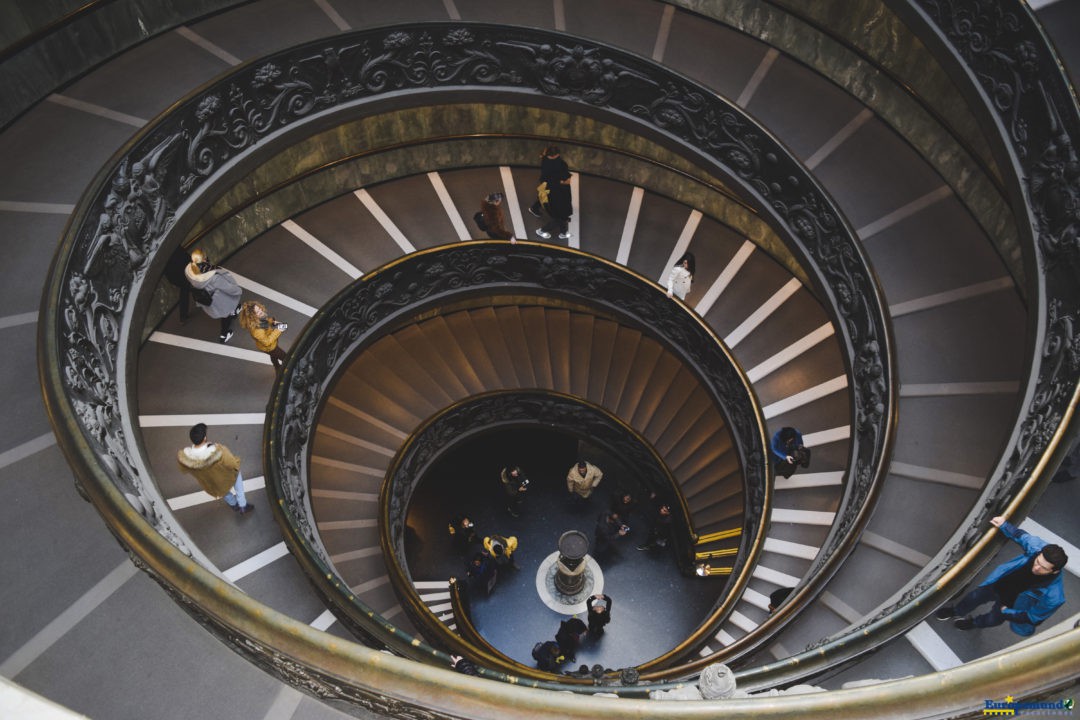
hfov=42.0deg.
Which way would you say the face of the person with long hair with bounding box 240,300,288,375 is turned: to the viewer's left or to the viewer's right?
to the viewer's right

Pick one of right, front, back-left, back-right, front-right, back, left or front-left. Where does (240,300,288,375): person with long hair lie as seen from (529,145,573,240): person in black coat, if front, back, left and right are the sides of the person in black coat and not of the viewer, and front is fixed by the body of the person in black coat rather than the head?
back-right

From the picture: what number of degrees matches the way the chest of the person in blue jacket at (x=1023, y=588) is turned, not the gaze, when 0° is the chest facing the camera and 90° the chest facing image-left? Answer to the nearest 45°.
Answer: approximately 45°

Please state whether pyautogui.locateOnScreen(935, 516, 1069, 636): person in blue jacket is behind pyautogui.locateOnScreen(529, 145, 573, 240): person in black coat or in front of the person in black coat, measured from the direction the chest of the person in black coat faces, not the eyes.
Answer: in front

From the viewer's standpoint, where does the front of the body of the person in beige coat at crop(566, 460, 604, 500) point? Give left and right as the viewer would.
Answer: facing the viewer
